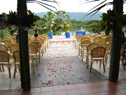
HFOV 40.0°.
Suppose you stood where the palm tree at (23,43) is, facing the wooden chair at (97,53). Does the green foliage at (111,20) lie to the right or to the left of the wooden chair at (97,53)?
right

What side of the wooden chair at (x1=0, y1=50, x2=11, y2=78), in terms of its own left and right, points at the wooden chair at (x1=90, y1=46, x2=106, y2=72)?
right

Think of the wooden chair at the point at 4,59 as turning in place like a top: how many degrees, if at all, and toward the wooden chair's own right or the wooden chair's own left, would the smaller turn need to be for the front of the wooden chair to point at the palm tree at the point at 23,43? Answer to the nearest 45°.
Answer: approximately 180°

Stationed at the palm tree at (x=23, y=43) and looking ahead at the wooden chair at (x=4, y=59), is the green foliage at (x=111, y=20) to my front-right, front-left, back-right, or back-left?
back-right

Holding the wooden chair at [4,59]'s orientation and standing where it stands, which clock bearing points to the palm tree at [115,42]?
The palm tree is roughly at 4 o'clock from the wooden chair.

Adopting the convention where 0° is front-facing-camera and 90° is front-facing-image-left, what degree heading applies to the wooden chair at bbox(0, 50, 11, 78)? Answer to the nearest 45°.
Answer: approximately 180°

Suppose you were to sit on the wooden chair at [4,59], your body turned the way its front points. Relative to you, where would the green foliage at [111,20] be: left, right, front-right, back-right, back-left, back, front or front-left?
back-right
